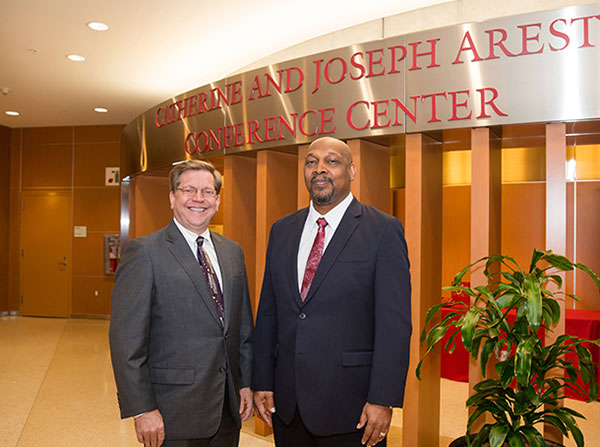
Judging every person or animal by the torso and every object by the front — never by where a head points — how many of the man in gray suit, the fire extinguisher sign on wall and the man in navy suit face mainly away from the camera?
0

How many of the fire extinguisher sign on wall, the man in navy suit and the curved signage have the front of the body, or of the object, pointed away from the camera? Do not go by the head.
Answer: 0

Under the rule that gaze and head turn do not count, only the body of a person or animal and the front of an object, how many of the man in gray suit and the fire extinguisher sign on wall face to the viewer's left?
0

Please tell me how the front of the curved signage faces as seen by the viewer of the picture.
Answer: facing the viewer and to the left of the viewer

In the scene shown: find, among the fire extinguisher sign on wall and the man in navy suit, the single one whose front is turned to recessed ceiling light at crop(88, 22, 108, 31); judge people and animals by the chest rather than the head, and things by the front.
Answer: the fire extinguisher sign on wall

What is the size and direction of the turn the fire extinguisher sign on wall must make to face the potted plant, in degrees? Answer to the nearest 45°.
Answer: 0° — it already faces it

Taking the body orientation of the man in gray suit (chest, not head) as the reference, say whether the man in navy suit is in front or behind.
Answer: in front

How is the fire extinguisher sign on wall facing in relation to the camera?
toward the camera

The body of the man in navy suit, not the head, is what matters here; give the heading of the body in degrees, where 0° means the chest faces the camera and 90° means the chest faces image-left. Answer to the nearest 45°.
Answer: approximately 45°

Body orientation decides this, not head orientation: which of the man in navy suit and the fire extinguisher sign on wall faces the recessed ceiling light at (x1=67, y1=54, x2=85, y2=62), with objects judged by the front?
the fire extinguisher sign on wall
